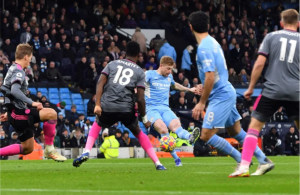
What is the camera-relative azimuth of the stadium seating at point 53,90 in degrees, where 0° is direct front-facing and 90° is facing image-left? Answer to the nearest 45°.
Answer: approximately 0°

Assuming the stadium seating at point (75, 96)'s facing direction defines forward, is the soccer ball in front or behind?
in front

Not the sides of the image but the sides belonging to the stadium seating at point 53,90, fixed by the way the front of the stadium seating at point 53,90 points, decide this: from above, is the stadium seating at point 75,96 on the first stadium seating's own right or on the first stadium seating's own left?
on the first stadium seating's own left

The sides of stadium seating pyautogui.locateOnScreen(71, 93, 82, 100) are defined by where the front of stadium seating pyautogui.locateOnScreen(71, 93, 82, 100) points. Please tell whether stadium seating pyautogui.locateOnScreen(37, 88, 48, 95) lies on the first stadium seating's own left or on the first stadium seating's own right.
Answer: on the first stadium seating's own right

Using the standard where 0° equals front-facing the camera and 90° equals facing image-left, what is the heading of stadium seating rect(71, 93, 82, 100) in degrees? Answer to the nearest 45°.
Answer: approximately 0°

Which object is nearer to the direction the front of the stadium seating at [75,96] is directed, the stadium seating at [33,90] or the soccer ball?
the soccer ball

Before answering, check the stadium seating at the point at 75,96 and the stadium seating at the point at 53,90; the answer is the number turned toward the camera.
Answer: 2

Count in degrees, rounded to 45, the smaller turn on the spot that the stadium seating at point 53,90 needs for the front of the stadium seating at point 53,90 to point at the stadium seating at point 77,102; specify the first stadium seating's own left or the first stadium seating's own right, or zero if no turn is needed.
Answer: approximately 90° to the first stadium seating's own left
